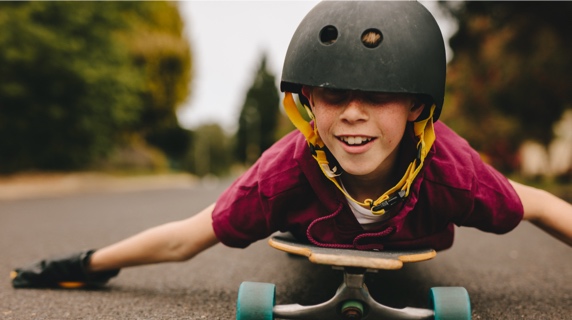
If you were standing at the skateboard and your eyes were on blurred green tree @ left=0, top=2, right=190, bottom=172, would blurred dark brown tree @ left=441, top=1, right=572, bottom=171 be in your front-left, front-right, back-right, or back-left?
front-right

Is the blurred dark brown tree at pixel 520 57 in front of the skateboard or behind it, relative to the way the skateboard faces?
behind

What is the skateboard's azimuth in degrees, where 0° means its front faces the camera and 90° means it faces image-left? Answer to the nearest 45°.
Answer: approximately 0°

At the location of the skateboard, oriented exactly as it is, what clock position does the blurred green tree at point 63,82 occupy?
The blurred green tree is roughly at 5 o'clock from the skateboard.

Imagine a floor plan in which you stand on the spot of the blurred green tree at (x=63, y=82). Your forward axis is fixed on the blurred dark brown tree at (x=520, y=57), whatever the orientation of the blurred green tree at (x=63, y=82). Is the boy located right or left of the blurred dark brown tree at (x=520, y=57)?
right
